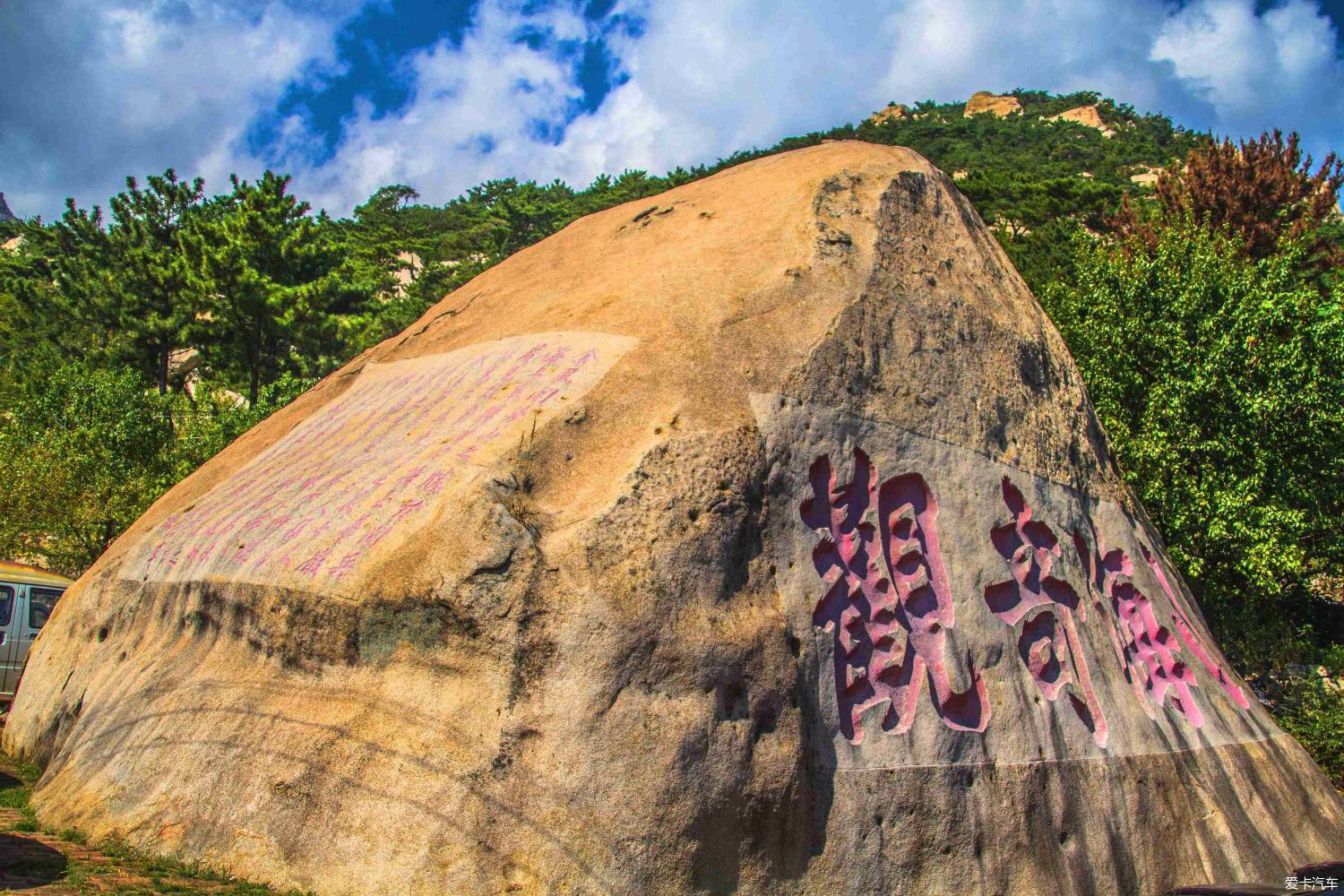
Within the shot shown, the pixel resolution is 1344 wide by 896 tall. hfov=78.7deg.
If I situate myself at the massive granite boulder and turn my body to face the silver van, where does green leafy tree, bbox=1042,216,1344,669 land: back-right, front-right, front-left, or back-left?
back-right

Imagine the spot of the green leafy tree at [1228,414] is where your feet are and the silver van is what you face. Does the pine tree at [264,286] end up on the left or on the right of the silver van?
right

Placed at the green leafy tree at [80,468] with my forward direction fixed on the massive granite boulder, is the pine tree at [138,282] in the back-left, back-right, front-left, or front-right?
back-left
